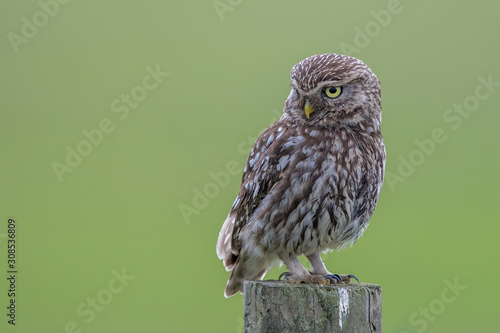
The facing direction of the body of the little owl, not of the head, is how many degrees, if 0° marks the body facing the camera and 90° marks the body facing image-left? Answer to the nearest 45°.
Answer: approximately 315°
